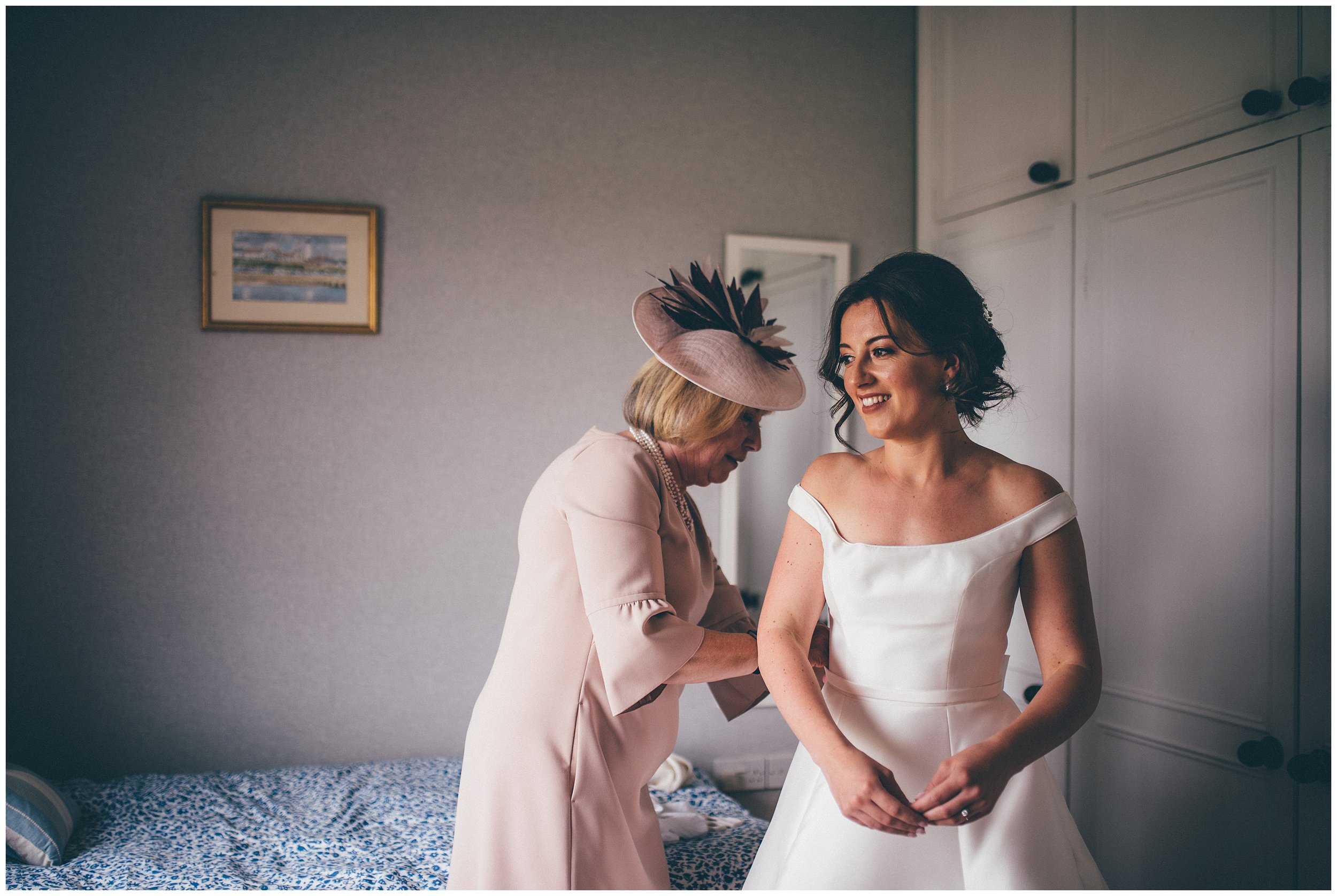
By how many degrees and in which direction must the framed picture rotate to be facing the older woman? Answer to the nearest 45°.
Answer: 0° — it already faces them

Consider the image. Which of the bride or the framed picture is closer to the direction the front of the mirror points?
the bride

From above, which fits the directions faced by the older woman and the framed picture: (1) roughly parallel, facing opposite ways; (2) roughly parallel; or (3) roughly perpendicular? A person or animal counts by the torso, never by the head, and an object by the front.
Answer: roughly perpendicular

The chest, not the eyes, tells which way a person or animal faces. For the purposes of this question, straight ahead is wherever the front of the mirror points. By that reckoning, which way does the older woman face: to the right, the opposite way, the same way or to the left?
to the left

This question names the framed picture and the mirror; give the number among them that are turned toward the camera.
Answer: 2

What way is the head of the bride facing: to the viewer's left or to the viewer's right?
to the viewer's left

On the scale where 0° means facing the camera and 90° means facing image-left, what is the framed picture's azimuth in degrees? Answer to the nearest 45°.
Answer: approximately 0°

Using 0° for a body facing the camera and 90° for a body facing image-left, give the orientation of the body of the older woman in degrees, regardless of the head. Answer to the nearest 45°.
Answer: approximately 270°
